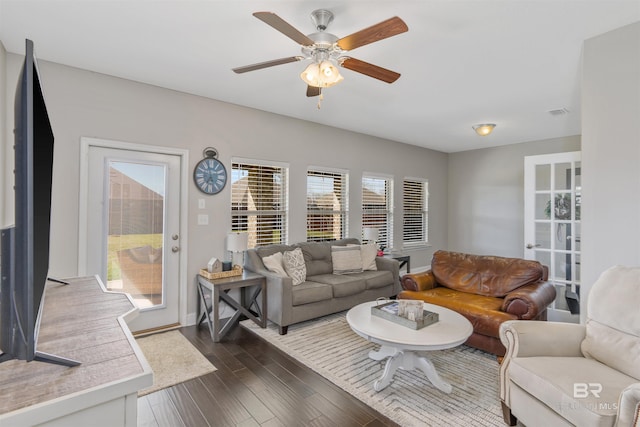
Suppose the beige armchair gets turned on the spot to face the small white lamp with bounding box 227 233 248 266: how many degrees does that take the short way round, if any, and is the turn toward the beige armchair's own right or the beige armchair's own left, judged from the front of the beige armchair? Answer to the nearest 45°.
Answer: approximately 45° to the beige armchair's own right

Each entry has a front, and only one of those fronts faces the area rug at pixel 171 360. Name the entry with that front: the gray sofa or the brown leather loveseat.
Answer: the brown leather loveseat

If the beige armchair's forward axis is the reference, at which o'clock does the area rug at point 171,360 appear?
The area rug is roughly at 1 o'clock from the beige armchair.

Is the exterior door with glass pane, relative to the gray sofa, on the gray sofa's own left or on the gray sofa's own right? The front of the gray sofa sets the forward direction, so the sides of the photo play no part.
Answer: on the gray sofa's own right

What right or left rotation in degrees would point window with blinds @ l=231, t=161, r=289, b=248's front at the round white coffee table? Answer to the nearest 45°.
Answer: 0° — it already faces it

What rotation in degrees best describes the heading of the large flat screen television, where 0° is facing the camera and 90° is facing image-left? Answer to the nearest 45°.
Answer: approximately 270°

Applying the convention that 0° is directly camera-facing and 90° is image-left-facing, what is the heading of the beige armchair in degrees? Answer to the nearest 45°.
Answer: approximately 45°

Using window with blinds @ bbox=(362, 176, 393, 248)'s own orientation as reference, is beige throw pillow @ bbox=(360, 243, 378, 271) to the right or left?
on its right
